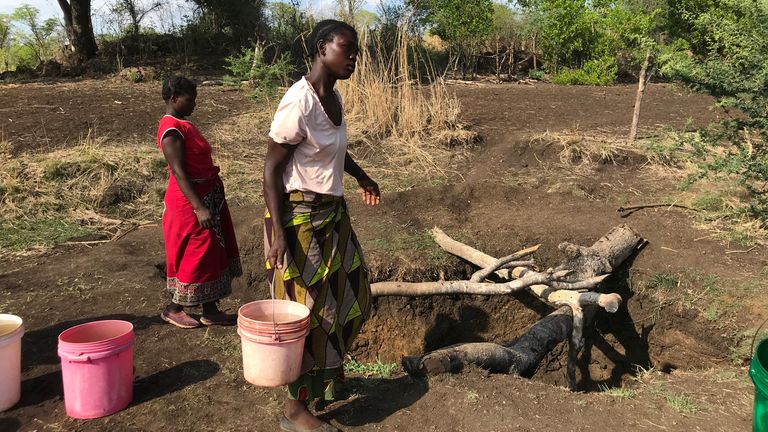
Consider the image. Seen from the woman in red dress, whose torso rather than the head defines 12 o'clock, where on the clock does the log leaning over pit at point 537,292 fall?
The log leaning over pit is roughly at 12 o'clock from the woman in red dress.

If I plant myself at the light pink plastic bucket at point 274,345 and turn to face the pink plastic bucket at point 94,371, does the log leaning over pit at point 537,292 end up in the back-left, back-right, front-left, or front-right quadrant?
back-right

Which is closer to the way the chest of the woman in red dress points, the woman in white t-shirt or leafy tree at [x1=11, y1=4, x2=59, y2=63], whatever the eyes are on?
the woman in white t-shirt

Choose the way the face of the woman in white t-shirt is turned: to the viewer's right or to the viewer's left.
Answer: to the viewer's right

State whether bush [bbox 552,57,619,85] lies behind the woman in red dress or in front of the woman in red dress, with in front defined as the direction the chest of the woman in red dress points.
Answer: in front

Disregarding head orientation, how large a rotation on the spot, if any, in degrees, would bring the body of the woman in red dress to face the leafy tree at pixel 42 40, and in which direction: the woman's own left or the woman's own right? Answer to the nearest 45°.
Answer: approximately 90° to the woman's own left

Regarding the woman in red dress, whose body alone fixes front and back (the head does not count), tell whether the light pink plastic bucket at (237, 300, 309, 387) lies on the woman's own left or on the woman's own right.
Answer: on the woman's own right

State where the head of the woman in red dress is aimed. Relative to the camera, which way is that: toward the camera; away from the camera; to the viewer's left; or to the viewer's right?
to the viewer's right

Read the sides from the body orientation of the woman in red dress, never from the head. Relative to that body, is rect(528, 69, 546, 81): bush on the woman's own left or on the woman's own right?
on the woman's own left

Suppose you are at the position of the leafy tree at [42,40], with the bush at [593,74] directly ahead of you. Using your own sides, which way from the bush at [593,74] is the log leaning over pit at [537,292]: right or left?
right

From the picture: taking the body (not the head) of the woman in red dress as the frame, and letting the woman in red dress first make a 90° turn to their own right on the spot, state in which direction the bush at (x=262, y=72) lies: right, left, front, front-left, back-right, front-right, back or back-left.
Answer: back

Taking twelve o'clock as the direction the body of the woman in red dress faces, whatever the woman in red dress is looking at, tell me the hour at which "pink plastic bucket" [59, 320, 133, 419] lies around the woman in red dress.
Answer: The pink plastic bucket is roughly at 4 o'clock from the woman in red dress.

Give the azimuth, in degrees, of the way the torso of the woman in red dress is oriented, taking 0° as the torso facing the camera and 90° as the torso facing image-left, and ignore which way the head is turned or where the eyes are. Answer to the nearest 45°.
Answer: approximately 270°
